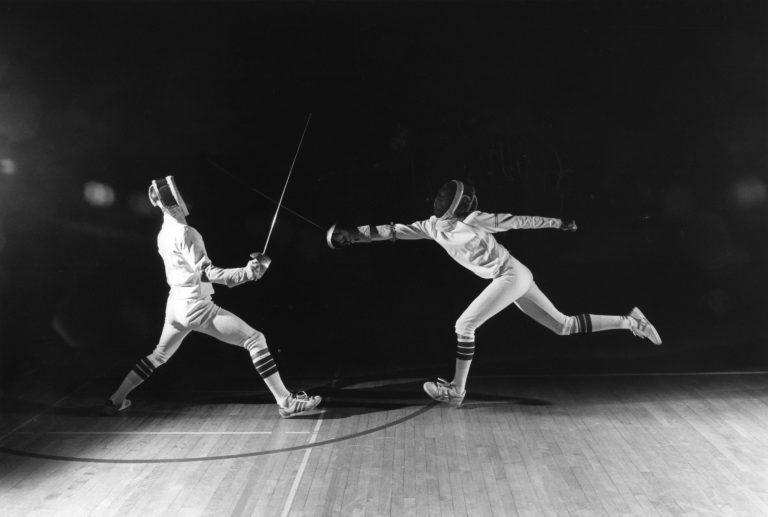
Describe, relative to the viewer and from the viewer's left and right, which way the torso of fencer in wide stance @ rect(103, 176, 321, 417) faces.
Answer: facing to the right of the viewer

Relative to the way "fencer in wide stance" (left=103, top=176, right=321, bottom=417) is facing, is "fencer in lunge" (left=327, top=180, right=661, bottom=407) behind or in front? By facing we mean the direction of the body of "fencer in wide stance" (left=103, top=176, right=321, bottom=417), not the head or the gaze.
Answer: in front

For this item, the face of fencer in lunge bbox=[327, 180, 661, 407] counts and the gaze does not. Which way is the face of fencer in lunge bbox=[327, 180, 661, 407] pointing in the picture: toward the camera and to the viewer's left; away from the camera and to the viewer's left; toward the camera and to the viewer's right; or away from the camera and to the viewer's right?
toward the camera and to the viewer's left
